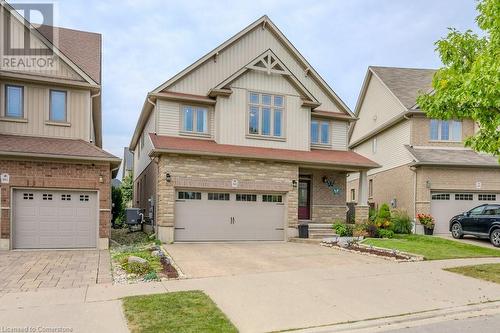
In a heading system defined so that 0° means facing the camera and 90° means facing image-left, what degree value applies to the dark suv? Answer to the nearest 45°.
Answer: approximately 135°

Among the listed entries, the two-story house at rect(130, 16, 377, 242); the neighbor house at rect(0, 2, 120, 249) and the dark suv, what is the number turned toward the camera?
2

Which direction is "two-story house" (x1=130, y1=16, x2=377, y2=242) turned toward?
toward the camera

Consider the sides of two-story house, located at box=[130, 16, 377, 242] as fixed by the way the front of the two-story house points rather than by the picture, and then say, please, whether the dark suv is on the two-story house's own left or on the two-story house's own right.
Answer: on the two-story house's own left

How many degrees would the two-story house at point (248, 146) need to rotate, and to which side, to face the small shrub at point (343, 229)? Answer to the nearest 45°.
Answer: approximately 90° to its left
